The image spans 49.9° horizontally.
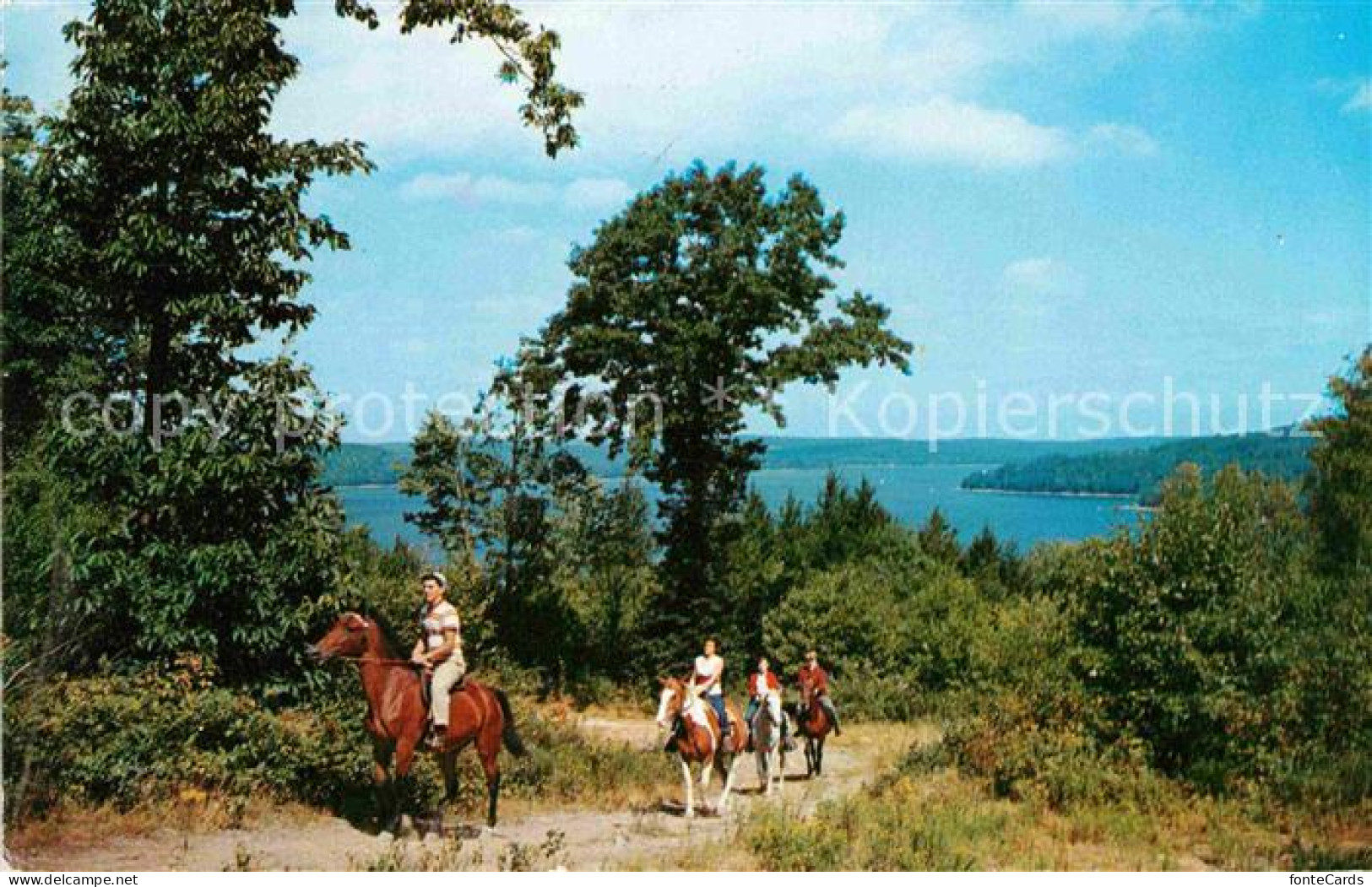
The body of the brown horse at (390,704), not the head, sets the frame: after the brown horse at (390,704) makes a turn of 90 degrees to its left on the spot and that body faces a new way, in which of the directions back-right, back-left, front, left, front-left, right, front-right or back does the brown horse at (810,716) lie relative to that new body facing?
left

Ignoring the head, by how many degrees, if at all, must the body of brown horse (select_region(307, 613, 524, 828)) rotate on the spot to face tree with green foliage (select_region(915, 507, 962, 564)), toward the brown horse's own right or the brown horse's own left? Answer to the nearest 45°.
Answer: approximately 180°

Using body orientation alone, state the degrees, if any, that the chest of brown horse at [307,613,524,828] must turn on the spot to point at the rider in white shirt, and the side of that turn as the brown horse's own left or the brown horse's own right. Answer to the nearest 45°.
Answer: approximately 180°

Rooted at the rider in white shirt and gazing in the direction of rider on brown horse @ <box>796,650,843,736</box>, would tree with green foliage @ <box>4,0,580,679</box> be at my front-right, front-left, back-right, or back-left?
back-left

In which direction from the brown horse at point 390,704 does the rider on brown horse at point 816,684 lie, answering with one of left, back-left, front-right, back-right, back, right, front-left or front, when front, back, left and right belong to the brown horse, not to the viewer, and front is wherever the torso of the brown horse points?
back

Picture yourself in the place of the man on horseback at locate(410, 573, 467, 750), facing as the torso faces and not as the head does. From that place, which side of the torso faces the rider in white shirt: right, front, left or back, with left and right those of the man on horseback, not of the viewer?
back

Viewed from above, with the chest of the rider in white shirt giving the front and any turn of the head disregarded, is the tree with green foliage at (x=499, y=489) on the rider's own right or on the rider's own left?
on the rider's own right

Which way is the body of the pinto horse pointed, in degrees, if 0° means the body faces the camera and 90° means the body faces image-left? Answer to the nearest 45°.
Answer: approximately 45°

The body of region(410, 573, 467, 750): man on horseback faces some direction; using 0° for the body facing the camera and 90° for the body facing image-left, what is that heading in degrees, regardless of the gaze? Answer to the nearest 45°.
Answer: approximately 45°
